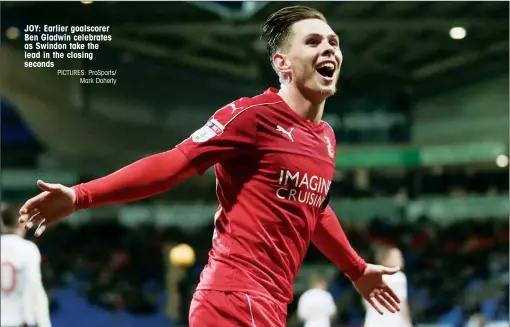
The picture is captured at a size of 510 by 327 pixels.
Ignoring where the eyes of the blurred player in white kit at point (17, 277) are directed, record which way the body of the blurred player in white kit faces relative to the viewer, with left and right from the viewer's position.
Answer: facing away from the viewer

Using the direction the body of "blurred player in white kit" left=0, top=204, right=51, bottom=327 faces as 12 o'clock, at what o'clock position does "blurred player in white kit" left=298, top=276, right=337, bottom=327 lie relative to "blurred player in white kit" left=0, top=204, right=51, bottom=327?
"blurred player in white kit" left=298, top=276, right=337, bottom=327 is roughly at 2 o'clock from "blurred player in white kit" left=0, top=204, right=51, bottom=327.
